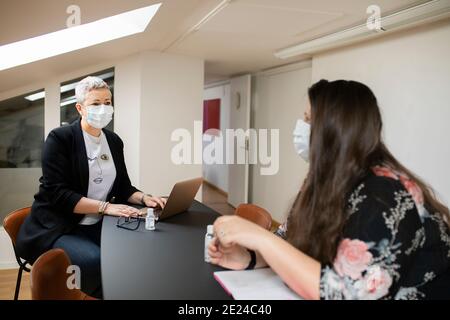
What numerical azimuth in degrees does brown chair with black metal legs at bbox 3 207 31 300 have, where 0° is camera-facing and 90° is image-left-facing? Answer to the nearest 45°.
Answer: approximately 315°

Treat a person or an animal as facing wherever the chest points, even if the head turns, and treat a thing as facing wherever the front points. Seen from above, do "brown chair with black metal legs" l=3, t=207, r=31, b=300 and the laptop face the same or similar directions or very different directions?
very different directions

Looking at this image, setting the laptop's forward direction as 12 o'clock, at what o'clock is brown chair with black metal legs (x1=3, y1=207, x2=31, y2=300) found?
The brown chair with black metal legs is roughly at 11 o'clock from the laptop.

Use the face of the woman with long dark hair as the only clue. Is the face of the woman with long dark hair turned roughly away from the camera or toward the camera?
away from the camera

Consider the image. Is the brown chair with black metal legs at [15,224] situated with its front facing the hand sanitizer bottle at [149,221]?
yes

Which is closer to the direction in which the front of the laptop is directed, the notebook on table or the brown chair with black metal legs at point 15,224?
the brown chair with black metal legs

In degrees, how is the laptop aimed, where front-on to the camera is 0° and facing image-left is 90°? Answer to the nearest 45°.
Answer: approximately 135°

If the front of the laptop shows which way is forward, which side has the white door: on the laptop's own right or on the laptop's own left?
on the laptop's own right
